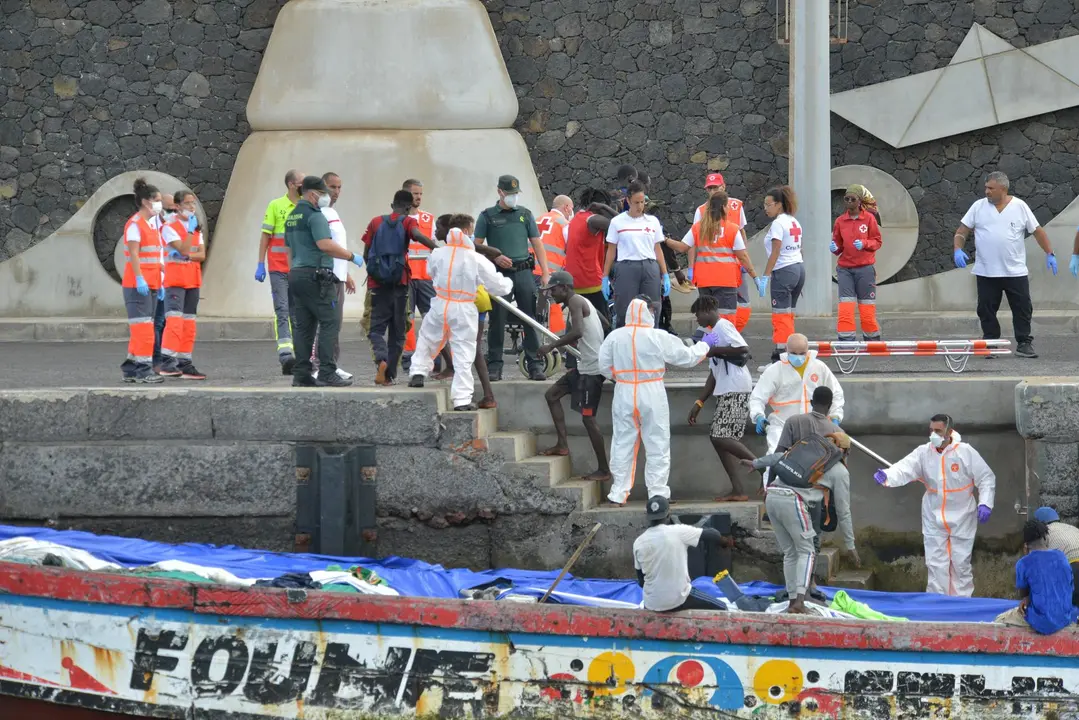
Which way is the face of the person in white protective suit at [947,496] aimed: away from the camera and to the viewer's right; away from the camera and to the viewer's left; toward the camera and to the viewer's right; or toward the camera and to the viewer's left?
toward the camera and to the viewer's left

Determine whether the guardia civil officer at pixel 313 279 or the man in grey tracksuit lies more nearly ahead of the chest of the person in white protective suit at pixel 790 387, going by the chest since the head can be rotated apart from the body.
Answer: the man in grey tracksuit

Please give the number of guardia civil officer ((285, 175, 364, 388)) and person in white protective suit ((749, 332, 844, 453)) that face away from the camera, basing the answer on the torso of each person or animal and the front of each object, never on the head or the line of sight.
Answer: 0

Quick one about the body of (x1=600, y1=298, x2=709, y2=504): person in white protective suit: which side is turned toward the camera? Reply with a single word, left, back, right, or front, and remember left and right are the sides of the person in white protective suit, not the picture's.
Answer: back

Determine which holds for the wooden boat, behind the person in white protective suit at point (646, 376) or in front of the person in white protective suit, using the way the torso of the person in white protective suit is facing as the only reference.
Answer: behind

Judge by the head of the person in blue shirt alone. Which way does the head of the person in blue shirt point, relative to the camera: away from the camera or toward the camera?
away from the camera

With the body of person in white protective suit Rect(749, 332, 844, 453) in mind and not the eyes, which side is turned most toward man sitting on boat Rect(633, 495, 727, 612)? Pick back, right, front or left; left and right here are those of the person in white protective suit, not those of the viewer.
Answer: front

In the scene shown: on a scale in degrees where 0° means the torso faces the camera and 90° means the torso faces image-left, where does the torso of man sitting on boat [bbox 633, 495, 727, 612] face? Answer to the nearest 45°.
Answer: approximately 225°

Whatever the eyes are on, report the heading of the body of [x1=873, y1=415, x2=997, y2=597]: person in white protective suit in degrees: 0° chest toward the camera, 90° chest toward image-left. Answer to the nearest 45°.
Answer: approximately 45°
